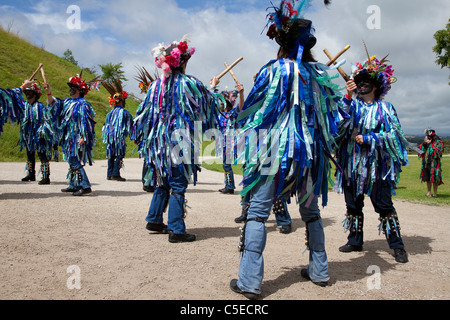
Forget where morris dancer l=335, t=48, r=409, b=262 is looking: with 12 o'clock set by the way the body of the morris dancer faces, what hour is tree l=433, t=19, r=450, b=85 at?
The tree is roughly at 5 o'clock from the morris dancer.

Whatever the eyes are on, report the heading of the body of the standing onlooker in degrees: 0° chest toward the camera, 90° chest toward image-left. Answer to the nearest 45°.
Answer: approximately 45°

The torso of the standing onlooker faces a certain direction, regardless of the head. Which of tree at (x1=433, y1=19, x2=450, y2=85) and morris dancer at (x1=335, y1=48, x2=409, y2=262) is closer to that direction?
the morris dancer

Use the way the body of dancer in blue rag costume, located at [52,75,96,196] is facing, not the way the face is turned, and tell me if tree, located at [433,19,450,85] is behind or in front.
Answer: behind

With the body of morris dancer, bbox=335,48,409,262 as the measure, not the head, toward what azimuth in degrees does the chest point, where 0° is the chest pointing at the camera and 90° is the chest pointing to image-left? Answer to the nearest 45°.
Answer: approximately 45°

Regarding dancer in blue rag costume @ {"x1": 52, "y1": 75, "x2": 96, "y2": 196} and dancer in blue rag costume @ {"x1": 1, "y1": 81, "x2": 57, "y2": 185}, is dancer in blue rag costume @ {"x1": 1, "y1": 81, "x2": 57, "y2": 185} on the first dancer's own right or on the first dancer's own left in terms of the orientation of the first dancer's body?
on the first dancer's own right
